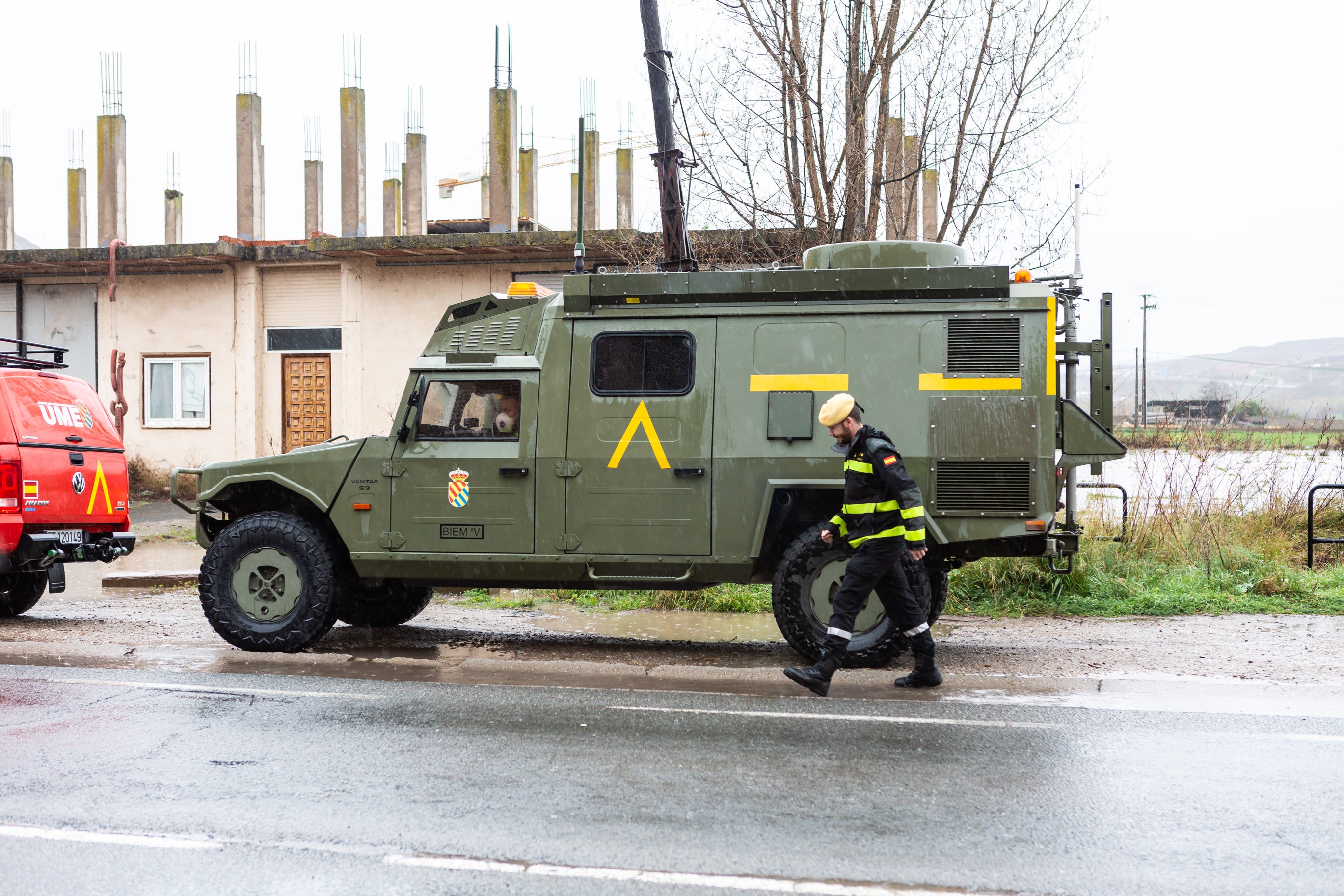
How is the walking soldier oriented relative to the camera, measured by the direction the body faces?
to the viewer's left

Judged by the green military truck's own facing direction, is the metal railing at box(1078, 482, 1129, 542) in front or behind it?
behind

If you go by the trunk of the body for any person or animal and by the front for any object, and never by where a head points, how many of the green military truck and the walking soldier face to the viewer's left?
2

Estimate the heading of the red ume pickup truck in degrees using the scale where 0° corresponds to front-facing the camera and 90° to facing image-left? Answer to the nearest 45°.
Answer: approximately 135°

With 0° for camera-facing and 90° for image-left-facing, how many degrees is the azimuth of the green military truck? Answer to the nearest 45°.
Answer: approximately 90°

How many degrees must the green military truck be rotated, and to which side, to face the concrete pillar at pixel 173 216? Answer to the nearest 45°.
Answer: approximately 45° to its right

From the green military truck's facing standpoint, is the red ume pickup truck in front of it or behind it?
in front

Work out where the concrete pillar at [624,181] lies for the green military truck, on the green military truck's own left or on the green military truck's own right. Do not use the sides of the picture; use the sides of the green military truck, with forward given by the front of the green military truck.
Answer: on the green military truck's own right

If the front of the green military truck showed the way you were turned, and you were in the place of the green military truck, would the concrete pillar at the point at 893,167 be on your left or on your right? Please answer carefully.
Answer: on your right
